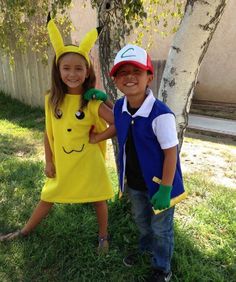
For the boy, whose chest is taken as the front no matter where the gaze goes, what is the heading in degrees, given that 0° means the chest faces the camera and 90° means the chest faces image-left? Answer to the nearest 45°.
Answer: approximately 45°

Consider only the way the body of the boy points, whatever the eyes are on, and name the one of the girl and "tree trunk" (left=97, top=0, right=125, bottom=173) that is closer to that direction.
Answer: the girl

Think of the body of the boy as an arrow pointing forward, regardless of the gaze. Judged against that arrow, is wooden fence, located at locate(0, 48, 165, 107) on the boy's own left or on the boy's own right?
on the boy's own right

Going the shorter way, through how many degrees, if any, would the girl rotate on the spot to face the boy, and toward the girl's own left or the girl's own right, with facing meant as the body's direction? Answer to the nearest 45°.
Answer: approximately 45° to the girl's own left

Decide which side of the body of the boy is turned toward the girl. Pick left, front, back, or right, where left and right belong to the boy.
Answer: right

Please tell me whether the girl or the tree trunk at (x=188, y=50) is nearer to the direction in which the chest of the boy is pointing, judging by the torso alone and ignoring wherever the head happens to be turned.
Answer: the girl

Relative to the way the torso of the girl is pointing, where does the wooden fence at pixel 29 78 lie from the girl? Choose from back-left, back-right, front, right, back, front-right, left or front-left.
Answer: back
